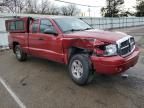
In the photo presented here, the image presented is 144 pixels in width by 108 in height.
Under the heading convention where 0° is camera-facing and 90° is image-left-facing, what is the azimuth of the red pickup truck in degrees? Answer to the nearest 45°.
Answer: approximately 315°

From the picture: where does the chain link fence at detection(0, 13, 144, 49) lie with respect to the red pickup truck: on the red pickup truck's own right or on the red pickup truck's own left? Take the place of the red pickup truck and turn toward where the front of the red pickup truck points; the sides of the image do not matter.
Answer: on the red pickup truck's own left
